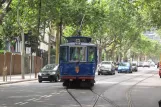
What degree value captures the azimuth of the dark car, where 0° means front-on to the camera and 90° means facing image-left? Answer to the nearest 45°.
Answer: approximately 45°

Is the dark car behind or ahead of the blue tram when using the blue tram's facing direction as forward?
behind

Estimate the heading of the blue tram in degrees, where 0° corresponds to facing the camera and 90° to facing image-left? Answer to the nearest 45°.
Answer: approximately 0°

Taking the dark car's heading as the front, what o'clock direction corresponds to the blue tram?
The blue tram is roughly at 10 o'clock from the dark car.
